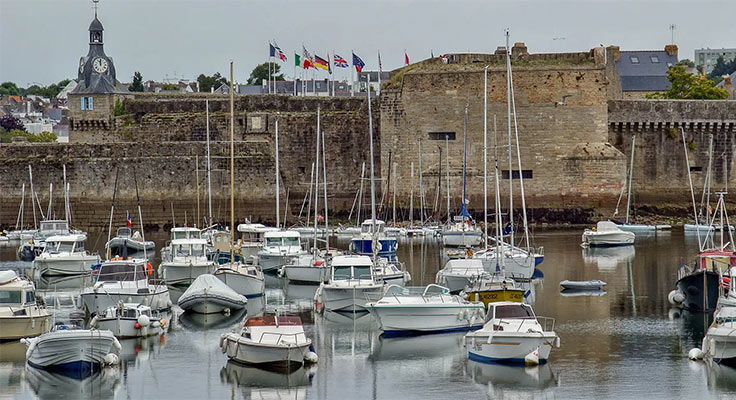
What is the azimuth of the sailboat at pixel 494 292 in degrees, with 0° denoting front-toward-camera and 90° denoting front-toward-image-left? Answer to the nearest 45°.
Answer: approximately 315°
